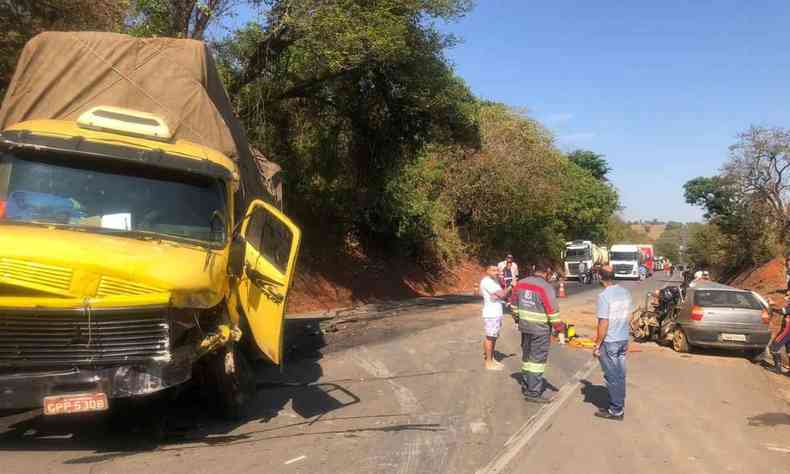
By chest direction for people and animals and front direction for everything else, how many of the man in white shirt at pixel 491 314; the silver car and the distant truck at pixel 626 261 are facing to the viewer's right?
1

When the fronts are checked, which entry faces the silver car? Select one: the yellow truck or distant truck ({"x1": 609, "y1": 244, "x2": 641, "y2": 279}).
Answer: the distant truck

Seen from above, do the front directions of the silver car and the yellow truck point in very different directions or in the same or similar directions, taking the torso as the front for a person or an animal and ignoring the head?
very different directions

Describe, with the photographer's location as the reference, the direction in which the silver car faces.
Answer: facing away from the viewer and to the left of the viewer

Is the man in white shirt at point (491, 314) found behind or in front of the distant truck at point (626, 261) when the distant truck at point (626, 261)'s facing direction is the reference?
in front

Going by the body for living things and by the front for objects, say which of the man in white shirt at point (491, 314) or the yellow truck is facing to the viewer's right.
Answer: the man in white shirt

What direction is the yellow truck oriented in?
toward the camera

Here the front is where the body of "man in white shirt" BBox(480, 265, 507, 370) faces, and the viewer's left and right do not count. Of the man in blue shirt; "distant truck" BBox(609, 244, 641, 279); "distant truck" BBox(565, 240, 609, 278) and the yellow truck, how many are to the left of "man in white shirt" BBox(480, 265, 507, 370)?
2

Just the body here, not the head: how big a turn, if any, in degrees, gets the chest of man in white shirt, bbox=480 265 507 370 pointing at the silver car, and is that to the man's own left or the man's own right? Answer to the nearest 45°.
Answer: approximately 45° to the man's own left

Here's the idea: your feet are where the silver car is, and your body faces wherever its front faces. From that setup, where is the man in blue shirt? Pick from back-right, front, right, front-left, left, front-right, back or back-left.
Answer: back-left

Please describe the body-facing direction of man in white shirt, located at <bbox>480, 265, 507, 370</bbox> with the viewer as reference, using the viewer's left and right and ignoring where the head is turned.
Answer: facing to the right of the viewer

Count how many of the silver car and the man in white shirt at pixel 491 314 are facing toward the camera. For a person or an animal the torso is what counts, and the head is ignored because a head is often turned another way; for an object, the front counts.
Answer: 0

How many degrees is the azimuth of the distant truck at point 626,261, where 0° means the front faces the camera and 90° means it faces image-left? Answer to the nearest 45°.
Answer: approximately 0°
